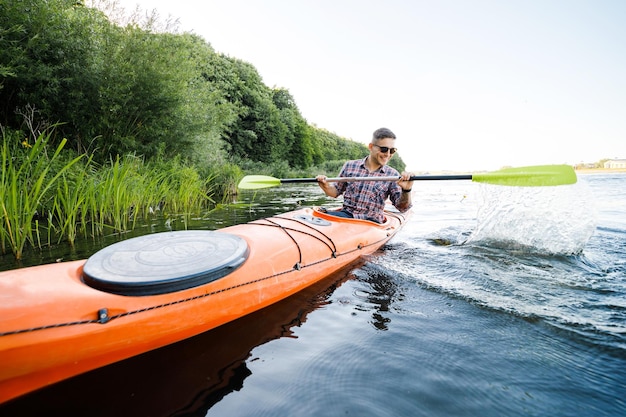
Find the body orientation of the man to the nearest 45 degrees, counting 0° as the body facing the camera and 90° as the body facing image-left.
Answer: approximately 0°

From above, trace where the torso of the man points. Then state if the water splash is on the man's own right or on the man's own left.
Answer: on the man's own left

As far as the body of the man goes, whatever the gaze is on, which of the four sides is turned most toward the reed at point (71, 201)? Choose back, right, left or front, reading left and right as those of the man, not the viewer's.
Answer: right
